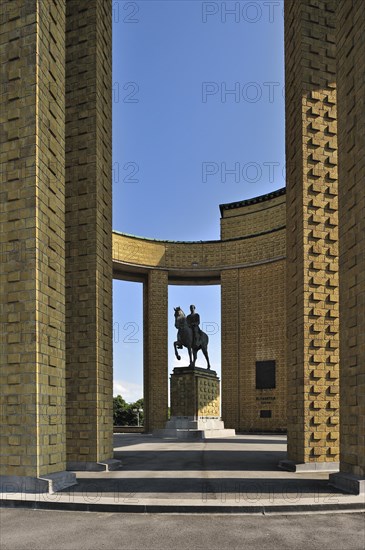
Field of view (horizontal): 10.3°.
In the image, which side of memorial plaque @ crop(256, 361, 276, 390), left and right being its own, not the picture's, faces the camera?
front

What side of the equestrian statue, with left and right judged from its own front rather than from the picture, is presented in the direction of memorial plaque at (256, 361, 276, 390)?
back

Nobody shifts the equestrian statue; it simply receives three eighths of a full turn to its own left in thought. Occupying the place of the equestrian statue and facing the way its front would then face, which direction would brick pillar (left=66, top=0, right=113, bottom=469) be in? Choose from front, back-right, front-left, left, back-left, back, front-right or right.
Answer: right

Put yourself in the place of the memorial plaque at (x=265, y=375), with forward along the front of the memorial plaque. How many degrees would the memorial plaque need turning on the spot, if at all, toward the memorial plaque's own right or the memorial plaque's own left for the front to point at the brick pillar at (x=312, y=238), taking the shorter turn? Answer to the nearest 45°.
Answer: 0° — it already faces it

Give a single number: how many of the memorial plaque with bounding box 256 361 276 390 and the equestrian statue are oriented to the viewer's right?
0

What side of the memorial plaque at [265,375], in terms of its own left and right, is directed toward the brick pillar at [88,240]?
front

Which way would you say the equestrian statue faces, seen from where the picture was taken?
facing the viewer and to the left of the viewer

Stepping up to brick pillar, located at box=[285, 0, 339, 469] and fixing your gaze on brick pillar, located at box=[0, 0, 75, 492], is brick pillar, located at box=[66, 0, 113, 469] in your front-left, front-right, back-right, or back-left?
front-right

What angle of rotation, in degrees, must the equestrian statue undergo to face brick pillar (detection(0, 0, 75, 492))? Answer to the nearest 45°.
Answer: approximately 45° to its left

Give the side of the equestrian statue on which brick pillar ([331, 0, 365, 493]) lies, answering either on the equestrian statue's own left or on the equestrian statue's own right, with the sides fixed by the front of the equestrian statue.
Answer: on the equestrian statue's own left
